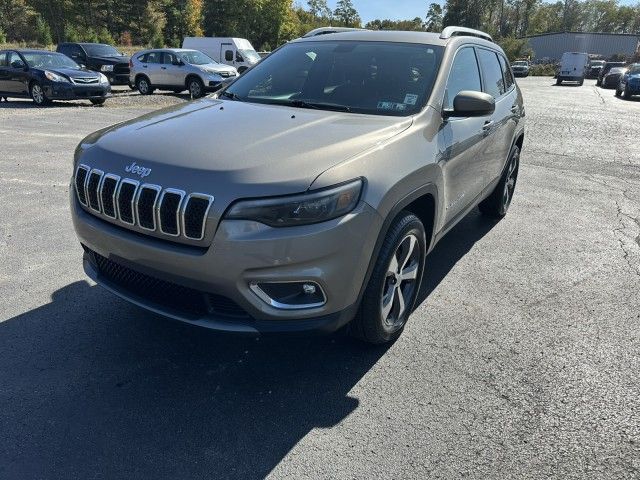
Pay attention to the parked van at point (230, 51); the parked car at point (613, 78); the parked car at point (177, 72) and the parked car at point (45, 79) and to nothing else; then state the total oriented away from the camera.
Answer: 0

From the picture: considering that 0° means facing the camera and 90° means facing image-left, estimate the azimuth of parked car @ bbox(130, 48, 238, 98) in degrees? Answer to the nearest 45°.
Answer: approximately 315°

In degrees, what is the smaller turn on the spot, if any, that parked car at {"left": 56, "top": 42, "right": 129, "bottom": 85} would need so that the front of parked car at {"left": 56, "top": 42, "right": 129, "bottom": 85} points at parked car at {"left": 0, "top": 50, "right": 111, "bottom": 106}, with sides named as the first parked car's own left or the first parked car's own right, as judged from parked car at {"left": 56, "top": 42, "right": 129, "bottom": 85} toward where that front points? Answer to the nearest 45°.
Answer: approximately 45° to the first parked car's own right

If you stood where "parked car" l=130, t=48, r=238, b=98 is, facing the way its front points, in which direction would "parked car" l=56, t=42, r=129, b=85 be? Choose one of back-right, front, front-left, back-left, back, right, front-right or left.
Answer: back

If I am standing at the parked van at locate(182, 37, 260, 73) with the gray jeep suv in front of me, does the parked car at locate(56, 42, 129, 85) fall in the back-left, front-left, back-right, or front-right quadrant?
front-right

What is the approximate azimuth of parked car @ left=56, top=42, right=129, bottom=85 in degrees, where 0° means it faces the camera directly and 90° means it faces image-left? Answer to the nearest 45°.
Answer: approximately 315°

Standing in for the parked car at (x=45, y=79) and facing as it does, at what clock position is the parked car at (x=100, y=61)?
the parked car at (x=100, y=61) is roughly at 8 o'clock from the parked car at (x=45, y=79).

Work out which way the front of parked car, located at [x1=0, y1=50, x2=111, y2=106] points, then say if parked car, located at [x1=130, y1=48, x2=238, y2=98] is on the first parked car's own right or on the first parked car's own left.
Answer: on the first parked car's own left

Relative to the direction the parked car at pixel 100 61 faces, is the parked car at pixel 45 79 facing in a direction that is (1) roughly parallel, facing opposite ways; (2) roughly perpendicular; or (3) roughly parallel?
roughly parallel

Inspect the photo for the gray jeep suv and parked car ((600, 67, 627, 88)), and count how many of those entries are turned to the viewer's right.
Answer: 0

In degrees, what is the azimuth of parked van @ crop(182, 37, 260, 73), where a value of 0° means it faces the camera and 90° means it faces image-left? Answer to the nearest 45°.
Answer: approximately 315°

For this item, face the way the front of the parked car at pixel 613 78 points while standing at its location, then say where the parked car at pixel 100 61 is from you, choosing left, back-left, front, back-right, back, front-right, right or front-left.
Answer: front

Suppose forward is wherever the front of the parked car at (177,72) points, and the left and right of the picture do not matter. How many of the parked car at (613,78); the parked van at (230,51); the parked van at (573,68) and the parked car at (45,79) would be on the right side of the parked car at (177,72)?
1

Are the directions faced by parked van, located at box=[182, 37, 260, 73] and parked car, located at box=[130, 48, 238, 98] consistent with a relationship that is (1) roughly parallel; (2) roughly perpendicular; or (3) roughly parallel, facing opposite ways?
roughly parallel

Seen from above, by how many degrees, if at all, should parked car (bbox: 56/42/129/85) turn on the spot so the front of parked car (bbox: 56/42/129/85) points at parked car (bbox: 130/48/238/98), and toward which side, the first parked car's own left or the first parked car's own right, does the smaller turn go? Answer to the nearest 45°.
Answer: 0° — it already faces it

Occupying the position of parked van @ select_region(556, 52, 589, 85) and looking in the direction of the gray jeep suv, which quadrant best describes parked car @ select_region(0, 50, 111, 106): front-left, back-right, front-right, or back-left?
front-right

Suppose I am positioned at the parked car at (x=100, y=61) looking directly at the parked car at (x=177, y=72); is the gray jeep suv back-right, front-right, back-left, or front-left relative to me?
front-right

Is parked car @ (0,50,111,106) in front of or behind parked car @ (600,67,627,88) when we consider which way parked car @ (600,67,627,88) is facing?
in front

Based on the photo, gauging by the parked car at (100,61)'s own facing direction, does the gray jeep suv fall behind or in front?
in front
